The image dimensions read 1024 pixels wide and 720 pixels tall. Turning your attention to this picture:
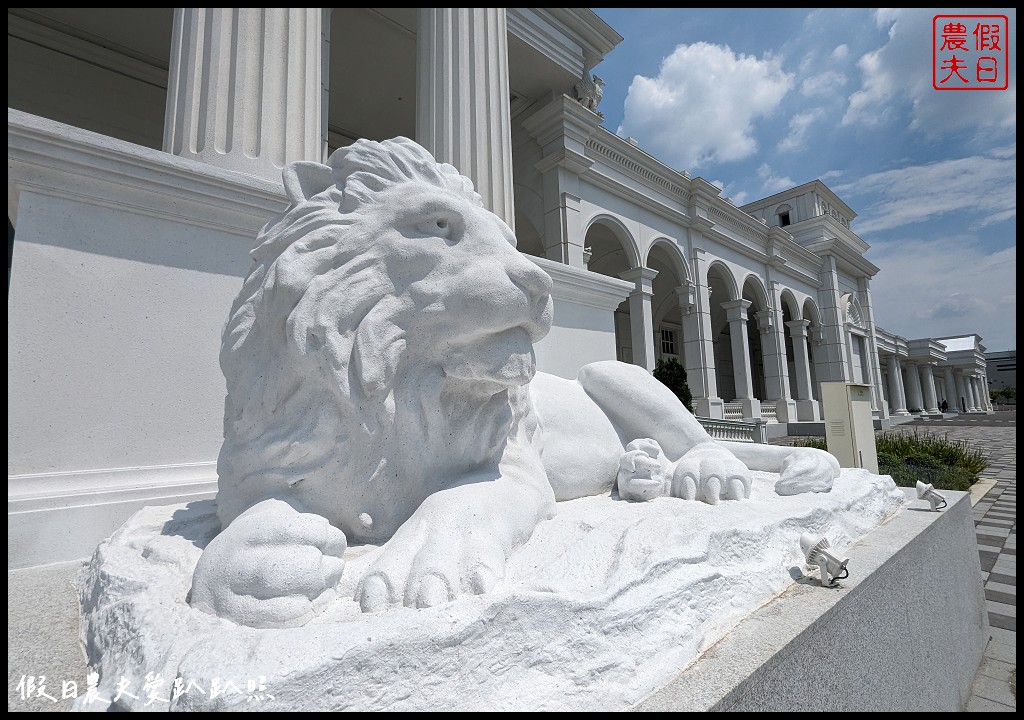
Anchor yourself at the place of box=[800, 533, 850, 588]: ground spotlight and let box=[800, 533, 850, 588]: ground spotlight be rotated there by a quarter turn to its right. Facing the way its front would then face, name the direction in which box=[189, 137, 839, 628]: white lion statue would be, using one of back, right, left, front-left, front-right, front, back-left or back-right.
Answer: back-left

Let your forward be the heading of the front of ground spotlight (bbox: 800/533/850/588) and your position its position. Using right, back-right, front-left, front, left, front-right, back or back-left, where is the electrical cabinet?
right

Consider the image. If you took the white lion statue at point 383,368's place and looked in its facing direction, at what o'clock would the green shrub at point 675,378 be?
The green shrub is roughly at 5 o'clock from the white lion statue.

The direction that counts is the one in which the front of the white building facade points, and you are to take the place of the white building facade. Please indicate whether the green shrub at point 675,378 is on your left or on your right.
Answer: on your left

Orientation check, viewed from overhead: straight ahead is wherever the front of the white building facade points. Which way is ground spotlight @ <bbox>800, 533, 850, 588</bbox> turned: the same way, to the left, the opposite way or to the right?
the opposite way

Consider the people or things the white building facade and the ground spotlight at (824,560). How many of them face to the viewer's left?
1

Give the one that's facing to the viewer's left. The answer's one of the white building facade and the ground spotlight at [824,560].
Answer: the ground spotlight

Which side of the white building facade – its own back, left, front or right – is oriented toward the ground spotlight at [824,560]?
front

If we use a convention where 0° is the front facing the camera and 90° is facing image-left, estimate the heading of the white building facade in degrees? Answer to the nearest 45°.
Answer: approximately 315°

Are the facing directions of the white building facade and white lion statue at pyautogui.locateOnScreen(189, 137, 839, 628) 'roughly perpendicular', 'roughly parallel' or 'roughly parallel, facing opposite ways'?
roughly perpendicular

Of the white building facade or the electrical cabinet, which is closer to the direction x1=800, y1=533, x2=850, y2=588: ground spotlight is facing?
the white building facade

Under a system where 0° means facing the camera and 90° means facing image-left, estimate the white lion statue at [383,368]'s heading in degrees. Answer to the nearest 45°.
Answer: approximately 45°

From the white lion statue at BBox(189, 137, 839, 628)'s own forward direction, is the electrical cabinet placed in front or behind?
behind

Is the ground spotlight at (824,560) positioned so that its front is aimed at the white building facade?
yes

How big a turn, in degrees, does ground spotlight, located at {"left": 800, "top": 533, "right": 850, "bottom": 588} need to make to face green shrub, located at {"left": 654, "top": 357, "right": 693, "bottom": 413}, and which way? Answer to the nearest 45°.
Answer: approximately 90° to its right

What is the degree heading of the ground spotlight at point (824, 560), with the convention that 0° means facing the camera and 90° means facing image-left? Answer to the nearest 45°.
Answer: approximately 90°
